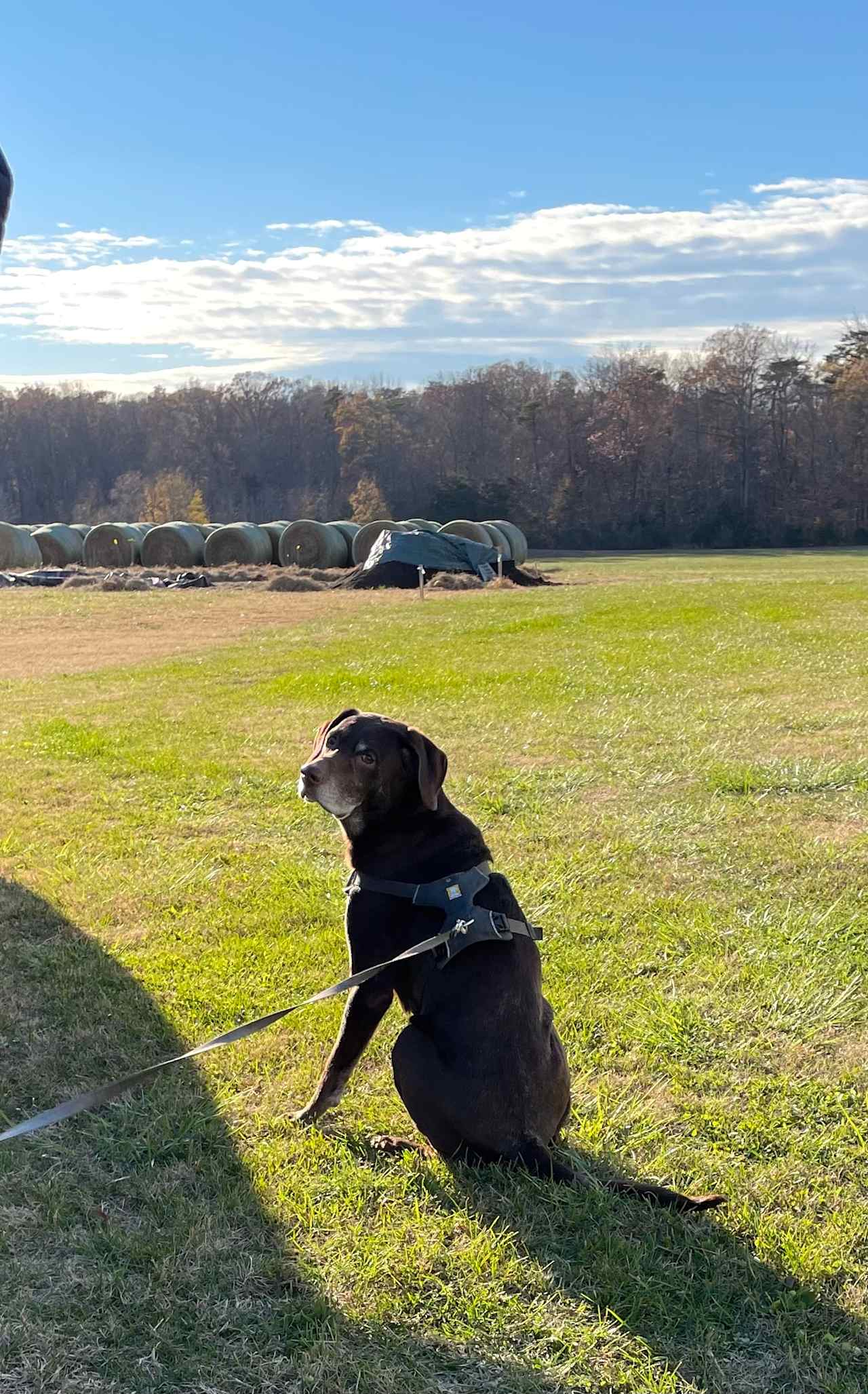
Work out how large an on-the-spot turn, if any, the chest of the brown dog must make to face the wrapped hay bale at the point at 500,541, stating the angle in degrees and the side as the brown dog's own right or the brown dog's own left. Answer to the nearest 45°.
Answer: approximately 45° to the brown dog's own right

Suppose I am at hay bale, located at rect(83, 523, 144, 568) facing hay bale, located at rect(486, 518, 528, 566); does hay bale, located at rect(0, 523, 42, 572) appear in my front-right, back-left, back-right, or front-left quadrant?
back-right

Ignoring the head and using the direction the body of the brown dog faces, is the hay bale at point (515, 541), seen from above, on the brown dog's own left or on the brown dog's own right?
on the brown dog's own right

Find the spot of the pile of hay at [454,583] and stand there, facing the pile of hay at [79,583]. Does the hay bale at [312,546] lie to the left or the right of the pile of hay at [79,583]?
right

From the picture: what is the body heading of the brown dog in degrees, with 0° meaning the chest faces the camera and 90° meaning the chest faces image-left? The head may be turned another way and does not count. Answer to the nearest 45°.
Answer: approximately 135°

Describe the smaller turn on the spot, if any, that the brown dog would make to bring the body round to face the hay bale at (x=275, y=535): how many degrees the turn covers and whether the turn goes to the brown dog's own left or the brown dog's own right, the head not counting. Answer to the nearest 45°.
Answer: approximately 45° to the brown dog's own right

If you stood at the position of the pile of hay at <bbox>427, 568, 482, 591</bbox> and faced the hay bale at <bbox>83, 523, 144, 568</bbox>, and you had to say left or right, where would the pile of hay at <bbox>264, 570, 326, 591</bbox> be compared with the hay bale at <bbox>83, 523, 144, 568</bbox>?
left
